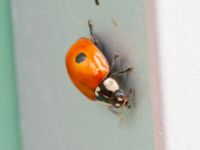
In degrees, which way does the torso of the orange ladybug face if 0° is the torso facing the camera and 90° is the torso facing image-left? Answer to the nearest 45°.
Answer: approximately 315°
